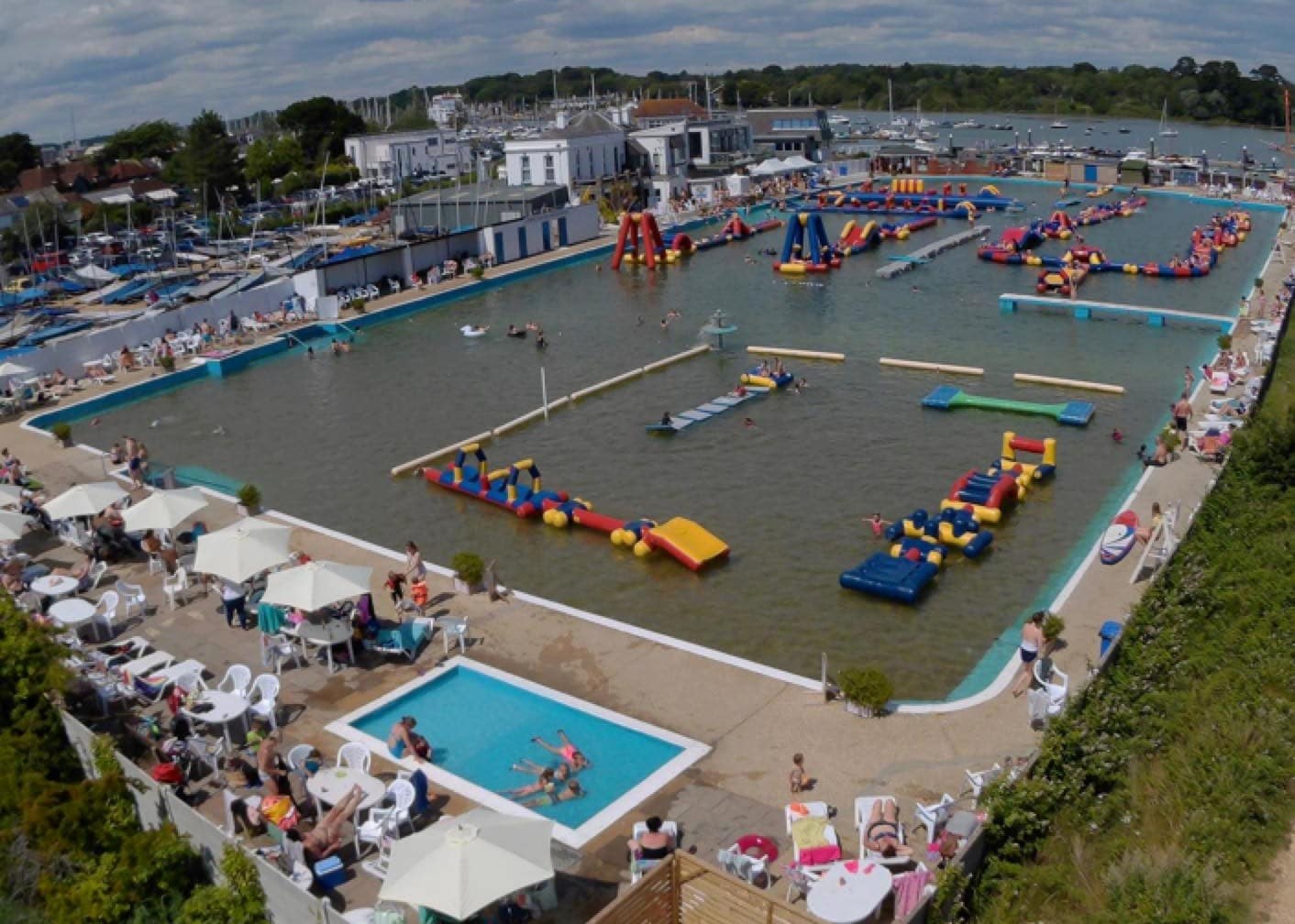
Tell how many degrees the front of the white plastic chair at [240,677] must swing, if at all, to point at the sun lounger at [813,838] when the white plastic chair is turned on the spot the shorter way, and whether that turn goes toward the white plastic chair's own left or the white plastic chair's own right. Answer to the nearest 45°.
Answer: approximately 90° to the white plastic chair's own left

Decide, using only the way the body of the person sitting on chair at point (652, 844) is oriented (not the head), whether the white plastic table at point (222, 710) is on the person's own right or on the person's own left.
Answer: on the person's own left

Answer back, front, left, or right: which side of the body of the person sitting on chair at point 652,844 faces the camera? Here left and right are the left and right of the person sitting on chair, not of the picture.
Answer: back

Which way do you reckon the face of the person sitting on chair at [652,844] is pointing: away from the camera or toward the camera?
away from the camera

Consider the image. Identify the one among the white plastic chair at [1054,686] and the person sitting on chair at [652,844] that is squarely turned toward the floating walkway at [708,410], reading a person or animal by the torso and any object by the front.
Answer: the person sitting on chair

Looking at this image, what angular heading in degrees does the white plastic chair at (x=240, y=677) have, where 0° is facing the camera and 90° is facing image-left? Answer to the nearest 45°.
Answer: approximately 45°
